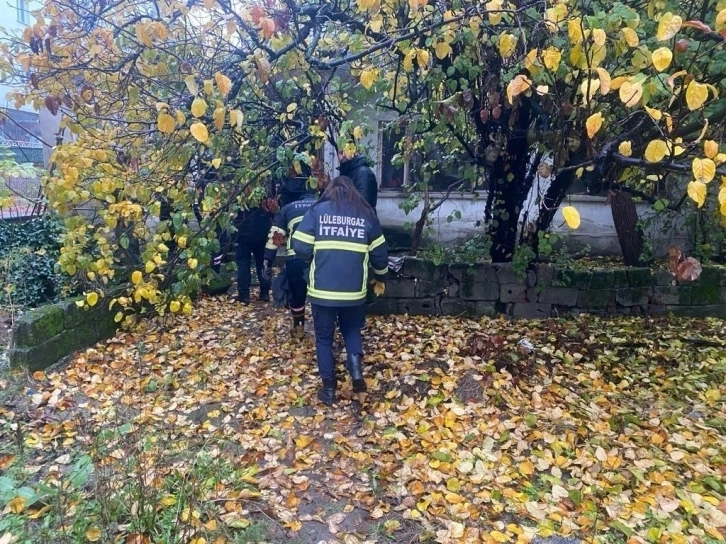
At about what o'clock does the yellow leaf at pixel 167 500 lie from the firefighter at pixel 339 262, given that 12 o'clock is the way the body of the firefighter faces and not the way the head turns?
The yellow leaf is roughly at 7 o'clock from the firefighter.

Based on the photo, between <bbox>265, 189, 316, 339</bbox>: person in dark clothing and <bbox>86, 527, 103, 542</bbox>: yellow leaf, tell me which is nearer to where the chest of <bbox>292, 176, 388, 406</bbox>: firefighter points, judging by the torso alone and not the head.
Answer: the person in dark clothing

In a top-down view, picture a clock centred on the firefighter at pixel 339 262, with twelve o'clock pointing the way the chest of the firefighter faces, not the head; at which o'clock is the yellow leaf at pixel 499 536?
The yellow leaf is roughly at 5 o'clock from the firefighter.

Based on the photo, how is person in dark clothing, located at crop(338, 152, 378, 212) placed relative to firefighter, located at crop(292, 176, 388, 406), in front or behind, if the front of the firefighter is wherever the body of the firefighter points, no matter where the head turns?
in front

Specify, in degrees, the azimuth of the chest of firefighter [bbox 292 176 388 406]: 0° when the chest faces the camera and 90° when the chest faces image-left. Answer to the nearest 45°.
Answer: approximately 180°

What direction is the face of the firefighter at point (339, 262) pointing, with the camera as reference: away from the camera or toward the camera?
away from the camera

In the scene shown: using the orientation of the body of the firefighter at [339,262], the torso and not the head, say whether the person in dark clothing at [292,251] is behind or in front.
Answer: in front

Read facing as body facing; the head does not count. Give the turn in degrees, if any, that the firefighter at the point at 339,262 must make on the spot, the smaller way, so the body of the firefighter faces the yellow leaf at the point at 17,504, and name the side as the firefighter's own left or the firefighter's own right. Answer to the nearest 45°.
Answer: approximately 135° to the firefighter's own left

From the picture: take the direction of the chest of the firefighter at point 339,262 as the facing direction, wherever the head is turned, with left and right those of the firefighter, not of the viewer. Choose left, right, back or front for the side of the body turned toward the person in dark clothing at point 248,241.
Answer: front

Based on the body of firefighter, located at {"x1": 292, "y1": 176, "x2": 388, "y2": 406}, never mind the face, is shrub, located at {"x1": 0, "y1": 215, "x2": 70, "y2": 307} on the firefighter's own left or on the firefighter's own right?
on the firefighter's own left

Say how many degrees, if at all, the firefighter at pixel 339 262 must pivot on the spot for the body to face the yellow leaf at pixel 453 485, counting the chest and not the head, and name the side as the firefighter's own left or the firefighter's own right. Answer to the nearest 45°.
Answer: approximately 135° to the firefighter's own right

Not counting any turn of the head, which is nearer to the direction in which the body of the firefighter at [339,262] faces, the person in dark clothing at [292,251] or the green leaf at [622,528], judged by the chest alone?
the person in dark clothing

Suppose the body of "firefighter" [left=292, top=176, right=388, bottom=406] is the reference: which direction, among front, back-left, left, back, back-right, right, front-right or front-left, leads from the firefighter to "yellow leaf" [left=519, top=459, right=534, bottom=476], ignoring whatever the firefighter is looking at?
back-right

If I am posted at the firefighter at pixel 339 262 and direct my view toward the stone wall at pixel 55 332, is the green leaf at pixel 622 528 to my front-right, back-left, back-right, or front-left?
back-left
